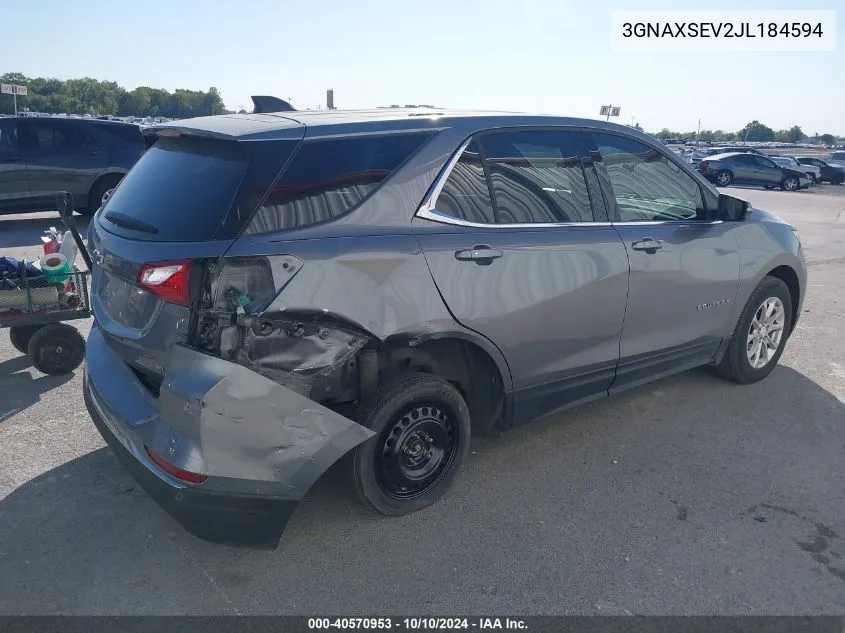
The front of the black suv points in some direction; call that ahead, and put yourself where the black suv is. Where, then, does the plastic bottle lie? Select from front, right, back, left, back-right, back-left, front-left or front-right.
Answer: left

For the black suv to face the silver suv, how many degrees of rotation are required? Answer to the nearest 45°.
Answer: approximately 90° to its left

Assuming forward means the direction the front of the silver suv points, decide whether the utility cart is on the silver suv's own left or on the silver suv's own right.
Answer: on the silver suv's own left

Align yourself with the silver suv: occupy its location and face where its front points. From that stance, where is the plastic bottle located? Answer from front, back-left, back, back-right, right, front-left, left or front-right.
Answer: left

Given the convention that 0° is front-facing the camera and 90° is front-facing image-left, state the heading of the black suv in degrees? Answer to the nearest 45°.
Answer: approximately 90°

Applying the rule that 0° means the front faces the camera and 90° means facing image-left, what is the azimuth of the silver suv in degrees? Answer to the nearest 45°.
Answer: approximately 225°

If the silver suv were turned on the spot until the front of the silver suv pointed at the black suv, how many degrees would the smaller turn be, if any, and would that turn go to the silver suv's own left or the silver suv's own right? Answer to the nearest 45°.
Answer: approximately 90° to the silver suv's own left

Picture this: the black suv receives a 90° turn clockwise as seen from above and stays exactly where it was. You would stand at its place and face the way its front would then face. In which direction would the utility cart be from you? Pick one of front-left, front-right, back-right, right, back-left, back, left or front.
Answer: back

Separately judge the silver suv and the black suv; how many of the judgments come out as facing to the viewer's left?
1

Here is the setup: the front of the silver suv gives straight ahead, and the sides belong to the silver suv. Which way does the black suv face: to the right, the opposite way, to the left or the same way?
the opposite way

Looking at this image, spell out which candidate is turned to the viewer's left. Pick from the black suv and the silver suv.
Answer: the black suv
